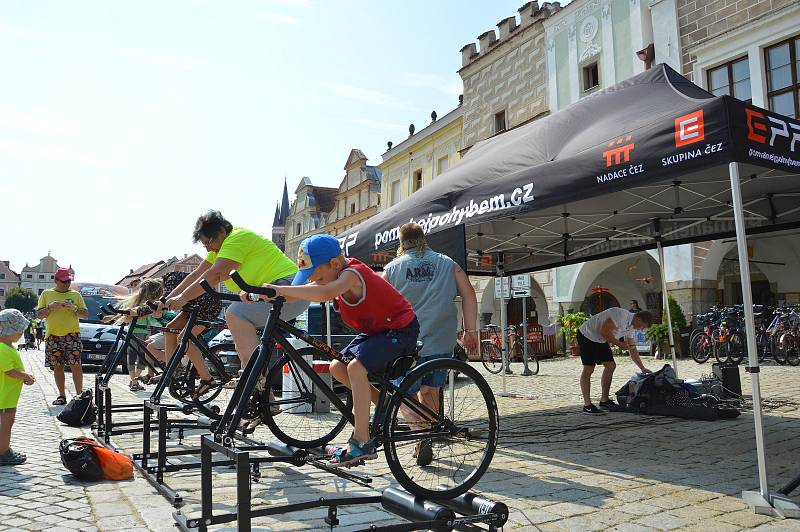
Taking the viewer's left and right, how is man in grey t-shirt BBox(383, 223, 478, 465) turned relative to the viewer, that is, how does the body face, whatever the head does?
facing away from the viewer

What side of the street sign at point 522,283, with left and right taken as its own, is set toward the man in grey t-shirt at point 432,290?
front

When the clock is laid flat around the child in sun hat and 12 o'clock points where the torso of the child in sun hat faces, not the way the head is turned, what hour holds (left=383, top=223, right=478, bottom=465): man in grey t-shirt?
The man in grey t-shirt is roughly at 1 o'clock from the child in sun hat.

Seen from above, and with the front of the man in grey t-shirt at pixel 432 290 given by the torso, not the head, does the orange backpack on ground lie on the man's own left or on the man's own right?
on the man's own left

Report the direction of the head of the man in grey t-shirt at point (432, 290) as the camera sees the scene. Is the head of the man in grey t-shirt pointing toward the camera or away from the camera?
away from the camera

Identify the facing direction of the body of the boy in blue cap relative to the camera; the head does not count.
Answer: to the viewer's left

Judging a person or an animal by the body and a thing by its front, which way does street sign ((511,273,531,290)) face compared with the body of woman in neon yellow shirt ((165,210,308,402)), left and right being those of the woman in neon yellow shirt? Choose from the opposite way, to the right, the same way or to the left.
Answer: to the left

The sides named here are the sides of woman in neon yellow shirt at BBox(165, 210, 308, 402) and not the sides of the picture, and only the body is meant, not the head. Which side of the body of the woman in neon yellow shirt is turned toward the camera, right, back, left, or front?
left

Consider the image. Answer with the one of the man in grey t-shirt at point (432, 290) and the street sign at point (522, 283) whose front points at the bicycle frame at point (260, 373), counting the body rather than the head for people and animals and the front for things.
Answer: the street sign
